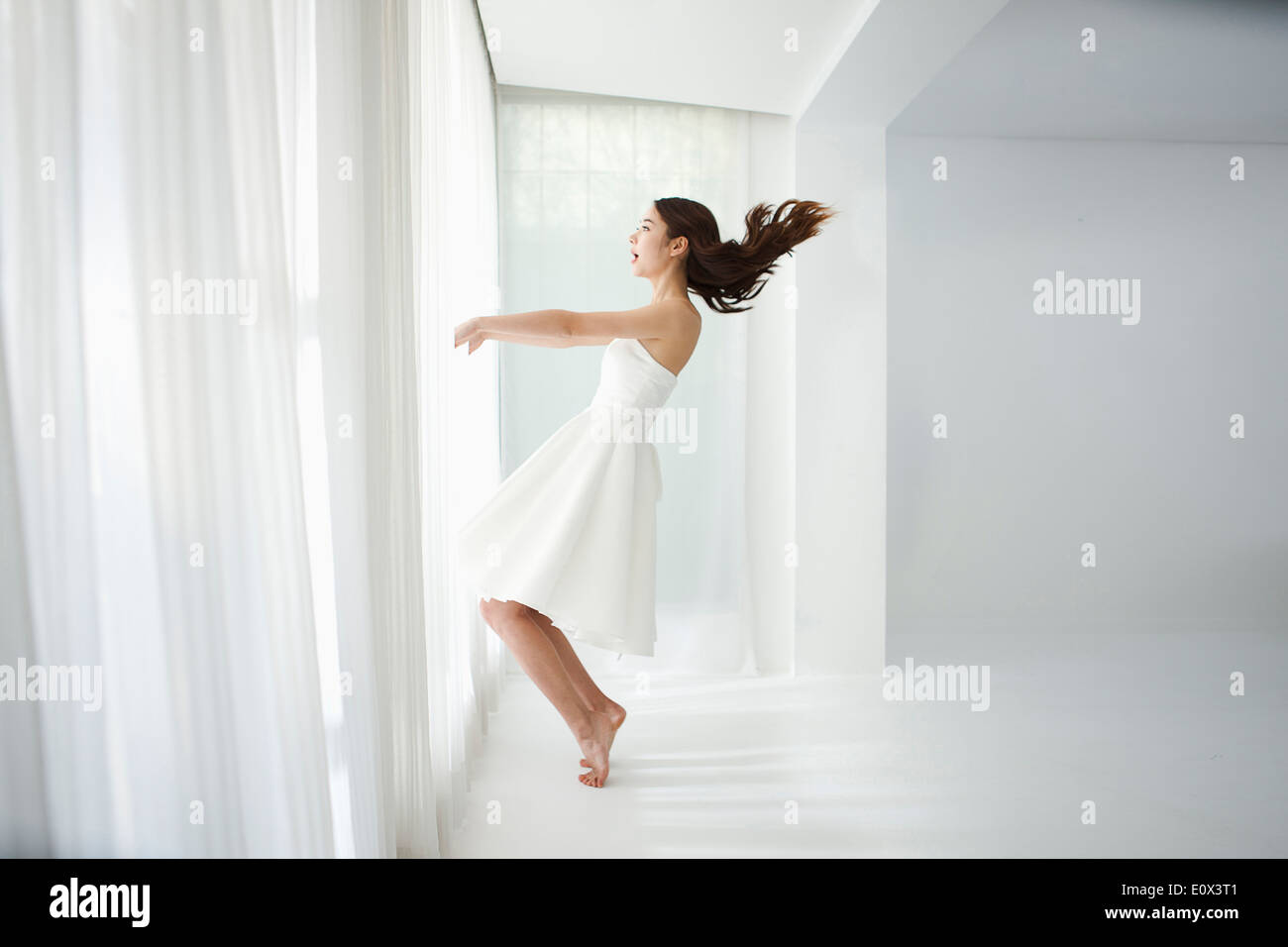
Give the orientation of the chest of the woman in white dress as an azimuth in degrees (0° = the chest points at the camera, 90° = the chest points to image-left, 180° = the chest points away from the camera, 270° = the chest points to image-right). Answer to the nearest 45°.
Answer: approximately 90°

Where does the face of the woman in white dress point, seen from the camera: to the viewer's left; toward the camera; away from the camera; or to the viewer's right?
to the viewer's left

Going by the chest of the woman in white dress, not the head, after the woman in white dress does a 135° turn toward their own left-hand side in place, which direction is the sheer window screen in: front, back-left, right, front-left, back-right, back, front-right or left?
back-left
